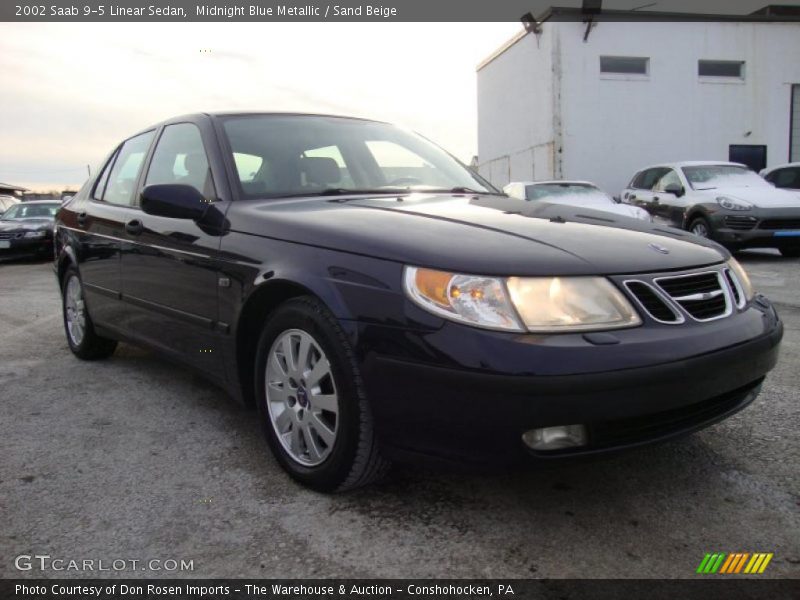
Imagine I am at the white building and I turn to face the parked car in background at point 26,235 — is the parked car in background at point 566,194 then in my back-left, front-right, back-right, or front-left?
front-left

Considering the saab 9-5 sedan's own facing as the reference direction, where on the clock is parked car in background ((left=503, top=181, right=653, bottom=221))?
The parked car in background is roughly at 8 o'clock from the saab 9-5 sedan.

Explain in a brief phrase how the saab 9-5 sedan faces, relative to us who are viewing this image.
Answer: facing the viewer and to the right of the viewer

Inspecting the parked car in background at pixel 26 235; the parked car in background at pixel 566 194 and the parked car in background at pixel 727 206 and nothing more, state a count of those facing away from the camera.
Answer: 0

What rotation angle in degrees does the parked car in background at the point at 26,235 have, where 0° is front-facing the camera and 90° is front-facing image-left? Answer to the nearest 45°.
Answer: approximately 45°

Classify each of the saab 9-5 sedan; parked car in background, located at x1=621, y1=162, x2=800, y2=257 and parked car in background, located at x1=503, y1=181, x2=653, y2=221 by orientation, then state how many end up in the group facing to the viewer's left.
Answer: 0

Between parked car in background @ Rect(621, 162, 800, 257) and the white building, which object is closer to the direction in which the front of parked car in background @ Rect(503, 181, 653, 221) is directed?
the parked car in background

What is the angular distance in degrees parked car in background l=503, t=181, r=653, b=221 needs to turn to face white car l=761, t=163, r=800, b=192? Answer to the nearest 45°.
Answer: approximately 90° to its left

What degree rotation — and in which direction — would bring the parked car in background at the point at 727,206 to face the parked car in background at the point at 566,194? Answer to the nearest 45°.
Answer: approximately 135° to its right

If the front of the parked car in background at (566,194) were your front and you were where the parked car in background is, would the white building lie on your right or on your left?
on your left

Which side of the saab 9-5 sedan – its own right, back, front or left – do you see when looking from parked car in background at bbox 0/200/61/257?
back

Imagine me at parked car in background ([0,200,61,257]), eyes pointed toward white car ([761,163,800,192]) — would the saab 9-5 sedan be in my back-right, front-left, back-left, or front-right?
front-right

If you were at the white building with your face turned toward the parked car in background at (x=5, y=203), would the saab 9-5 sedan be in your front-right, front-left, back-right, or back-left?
front-left

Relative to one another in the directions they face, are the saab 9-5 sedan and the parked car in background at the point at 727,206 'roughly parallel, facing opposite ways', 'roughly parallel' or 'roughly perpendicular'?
roughly parallel

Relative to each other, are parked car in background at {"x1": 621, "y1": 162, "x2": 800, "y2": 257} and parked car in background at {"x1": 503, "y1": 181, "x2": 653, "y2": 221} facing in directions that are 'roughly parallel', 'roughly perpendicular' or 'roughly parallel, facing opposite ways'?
roughly parallel
